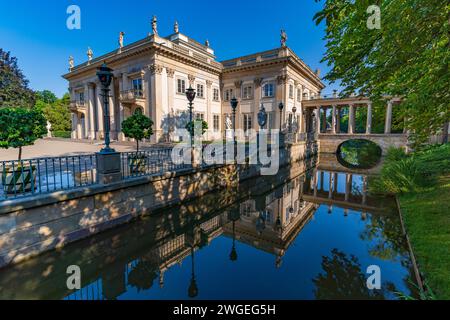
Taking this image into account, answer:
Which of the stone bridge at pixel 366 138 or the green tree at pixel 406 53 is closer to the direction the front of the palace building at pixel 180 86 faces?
the green tree

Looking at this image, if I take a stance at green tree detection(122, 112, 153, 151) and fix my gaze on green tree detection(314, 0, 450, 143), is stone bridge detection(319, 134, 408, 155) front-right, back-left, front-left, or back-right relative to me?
front-left

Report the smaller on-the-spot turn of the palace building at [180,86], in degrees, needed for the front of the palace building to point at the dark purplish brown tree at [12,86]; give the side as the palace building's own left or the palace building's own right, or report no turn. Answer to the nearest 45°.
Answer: approximately 90° to the palace building's own right

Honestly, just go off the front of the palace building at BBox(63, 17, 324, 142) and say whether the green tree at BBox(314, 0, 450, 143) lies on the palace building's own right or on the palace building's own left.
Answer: on the palace building's own left
